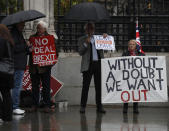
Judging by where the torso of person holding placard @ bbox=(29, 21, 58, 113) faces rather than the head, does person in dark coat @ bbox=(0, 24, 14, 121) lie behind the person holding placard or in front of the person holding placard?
in front

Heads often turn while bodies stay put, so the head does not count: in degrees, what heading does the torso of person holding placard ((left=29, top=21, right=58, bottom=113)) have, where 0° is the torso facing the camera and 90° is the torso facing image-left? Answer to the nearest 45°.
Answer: approximately 0°
